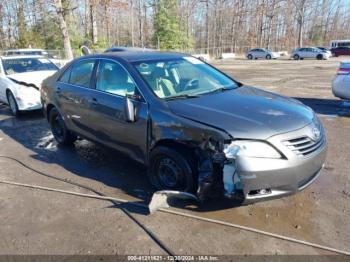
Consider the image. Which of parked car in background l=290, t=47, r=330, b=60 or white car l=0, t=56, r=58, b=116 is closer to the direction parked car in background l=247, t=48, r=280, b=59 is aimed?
the parked car in background

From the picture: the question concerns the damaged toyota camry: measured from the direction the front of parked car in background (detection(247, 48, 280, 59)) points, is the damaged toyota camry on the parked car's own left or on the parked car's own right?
on the parked car's own right

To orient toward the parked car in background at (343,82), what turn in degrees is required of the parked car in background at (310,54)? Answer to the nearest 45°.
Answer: approximately 90° to its right

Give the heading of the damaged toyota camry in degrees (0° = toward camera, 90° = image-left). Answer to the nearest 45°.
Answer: approximately 315°

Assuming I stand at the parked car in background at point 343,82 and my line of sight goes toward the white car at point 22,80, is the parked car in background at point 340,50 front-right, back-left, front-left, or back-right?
back-right

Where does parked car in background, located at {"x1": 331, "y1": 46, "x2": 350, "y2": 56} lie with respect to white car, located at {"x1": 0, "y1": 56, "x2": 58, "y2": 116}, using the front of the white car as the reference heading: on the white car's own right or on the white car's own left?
on the white car's own left

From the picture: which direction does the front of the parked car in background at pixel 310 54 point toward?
to the viewer's right
